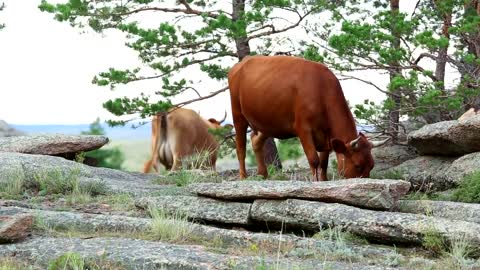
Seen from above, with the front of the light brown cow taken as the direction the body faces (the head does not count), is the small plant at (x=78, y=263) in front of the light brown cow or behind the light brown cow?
behind

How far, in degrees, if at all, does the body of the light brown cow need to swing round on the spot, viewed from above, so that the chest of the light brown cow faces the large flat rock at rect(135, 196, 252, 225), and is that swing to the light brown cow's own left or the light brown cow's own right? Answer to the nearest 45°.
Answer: approximately 135° to the light brown cow's own right

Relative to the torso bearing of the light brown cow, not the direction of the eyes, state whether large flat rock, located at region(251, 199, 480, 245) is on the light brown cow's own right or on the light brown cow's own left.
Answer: on the light brown cow's own right

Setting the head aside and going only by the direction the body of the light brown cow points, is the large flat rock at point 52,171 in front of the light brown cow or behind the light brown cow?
behind

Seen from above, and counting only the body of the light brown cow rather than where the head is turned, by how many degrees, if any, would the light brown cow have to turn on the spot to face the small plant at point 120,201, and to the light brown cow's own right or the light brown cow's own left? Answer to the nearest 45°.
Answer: approximately 135° to the light brown cow's own right

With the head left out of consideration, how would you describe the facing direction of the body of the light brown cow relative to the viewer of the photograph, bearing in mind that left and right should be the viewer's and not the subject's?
facing away from the viewer and to the right of the viewer

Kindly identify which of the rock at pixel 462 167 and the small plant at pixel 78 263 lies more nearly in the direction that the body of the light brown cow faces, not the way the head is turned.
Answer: the rock

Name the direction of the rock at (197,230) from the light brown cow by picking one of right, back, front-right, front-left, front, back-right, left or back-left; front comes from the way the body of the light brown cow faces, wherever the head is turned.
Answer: back-right
